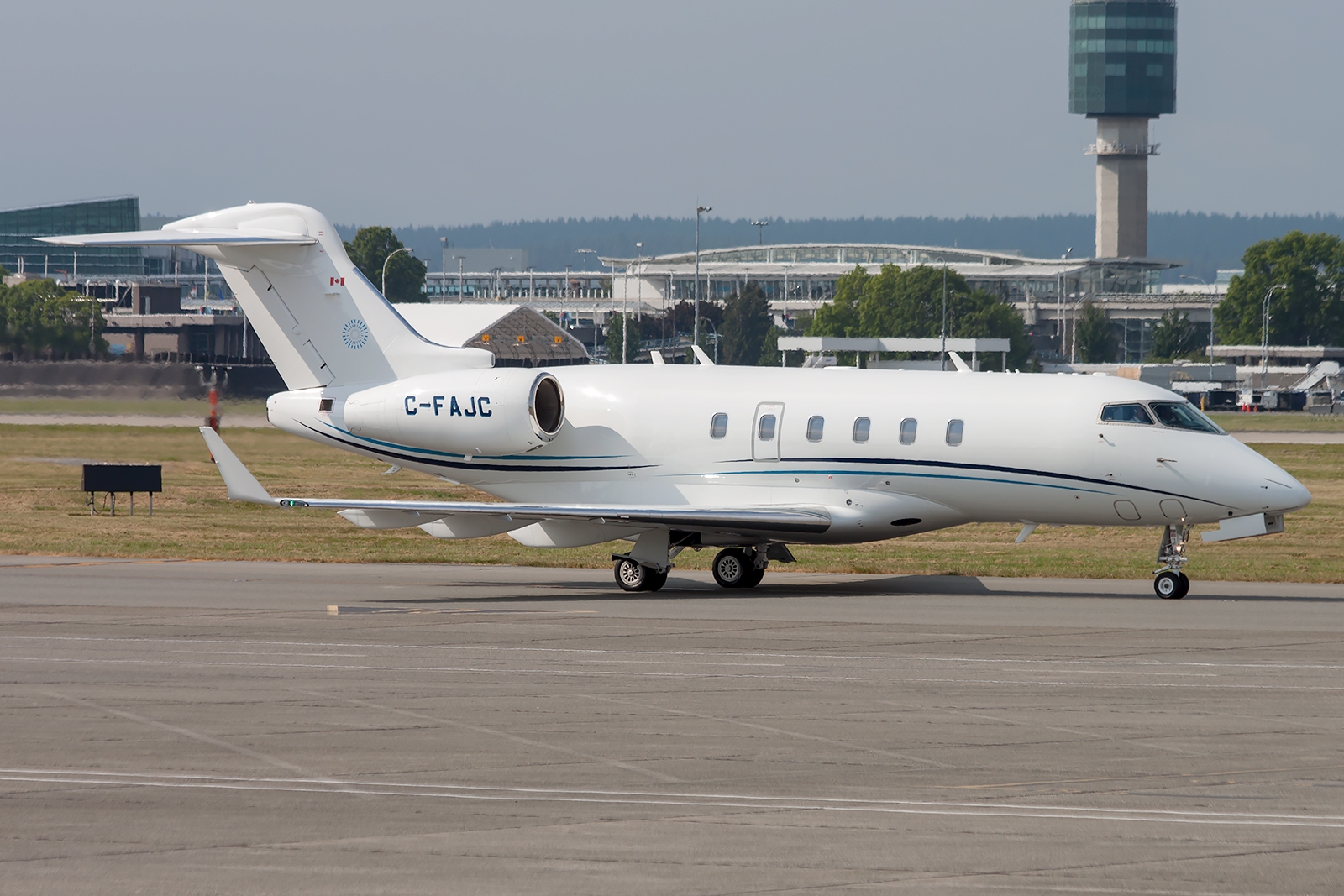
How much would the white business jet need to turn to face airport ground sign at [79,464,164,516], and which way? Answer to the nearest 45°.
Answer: approximately 180°

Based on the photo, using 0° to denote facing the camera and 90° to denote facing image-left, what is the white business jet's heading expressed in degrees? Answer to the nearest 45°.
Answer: approximately 315°
